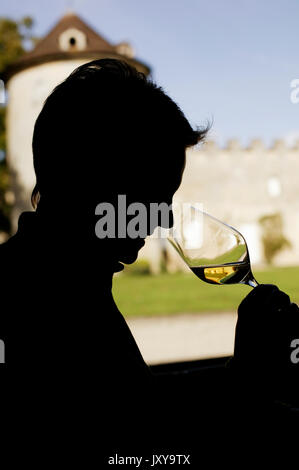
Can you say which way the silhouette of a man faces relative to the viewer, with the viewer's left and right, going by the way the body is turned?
facing to the right of the viewer

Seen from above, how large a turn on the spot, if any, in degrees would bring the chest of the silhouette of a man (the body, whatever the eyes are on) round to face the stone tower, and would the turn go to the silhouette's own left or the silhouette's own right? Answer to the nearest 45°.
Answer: approximately 90° to the silhouette's own left

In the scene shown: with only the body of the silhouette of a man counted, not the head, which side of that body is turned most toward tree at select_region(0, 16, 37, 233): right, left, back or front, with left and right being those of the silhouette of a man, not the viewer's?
left
